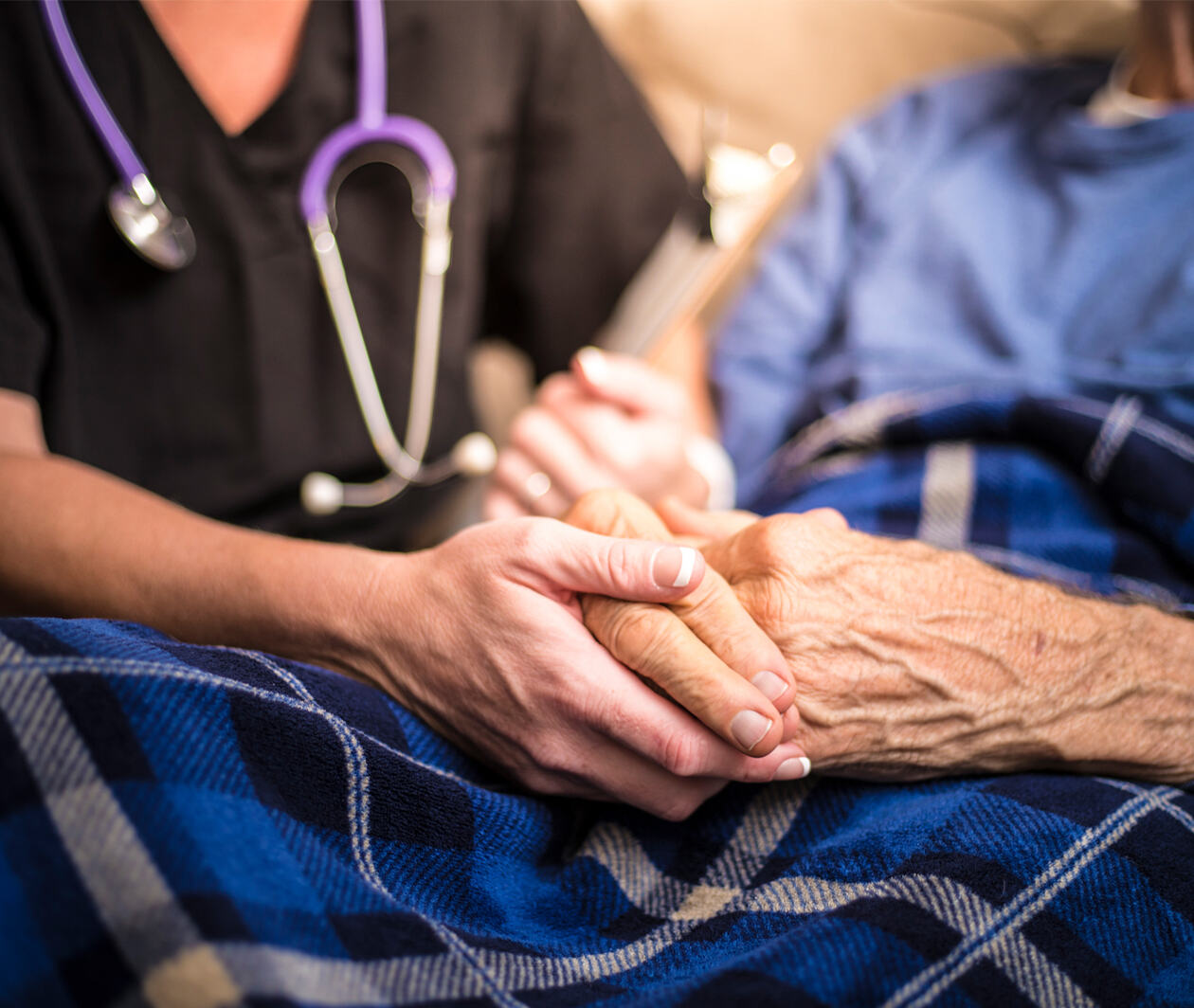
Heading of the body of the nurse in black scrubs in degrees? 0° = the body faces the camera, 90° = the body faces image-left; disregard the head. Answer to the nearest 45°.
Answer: approximately 0°
